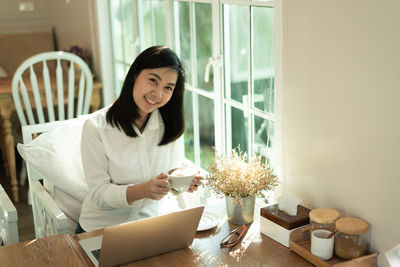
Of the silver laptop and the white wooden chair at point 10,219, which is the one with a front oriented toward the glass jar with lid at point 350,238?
the white wooden chair

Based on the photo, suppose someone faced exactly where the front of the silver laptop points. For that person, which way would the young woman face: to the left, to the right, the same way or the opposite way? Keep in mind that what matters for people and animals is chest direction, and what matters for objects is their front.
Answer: the opposite way

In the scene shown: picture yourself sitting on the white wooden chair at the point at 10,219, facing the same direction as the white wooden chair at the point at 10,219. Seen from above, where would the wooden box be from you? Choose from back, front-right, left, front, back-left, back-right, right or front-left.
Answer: front

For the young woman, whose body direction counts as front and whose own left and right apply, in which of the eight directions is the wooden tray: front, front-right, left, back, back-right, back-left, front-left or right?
front

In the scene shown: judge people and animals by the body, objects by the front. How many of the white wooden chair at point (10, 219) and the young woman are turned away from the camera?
0

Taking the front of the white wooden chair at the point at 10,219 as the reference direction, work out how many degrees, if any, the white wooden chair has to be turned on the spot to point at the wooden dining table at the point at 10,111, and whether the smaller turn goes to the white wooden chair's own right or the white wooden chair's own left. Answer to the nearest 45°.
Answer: approximately 135° to the white wooden chair's own left

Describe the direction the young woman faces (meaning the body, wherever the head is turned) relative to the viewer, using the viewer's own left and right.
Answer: facing the viewer and to the right of the viewer

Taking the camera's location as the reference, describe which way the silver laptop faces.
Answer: facing away from the viewer and to the left of the viewer

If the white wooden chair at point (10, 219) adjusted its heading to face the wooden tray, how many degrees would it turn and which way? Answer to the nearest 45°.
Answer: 0° — it already faces it

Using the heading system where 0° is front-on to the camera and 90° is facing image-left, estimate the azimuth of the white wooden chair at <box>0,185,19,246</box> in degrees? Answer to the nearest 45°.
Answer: approximately 315°

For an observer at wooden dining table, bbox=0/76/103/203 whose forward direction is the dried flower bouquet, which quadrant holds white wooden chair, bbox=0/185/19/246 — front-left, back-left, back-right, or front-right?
front-right
